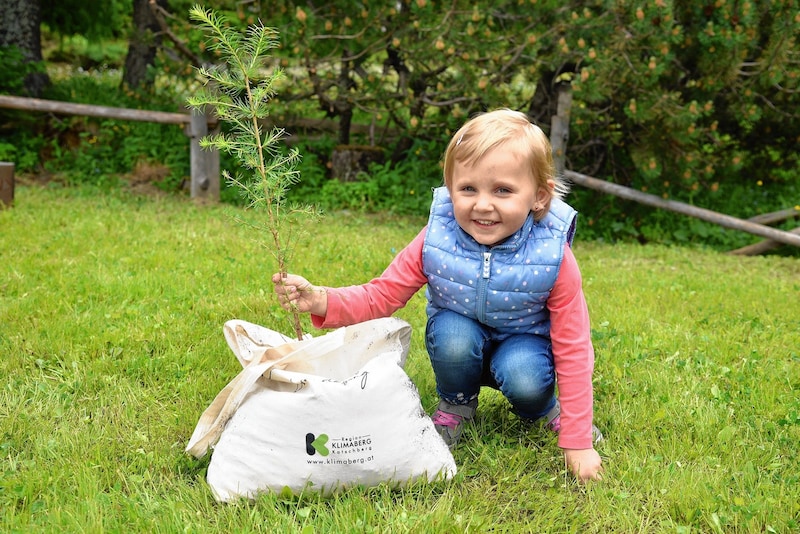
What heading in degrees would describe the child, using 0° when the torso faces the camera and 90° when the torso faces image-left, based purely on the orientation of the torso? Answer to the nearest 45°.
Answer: approximately 0°

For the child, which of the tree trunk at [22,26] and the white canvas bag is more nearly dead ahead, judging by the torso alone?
the white canvas bag

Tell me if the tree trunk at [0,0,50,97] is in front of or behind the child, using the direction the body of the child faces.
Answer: behind

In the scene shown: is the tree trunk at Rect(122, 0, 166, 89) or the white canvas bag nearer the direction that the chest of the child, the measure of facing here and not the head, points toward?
the white canvas bag

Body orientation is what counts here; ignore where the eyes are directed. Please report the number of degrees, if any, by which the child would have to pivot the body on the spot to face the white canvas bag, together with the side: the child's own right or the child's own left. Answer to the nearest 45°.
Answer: approximately 45° to the child's own right

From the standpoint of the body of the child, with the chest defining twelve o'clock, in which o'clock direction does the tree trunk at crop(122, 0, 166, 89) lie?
The tree trunk is roughly at 5 o'clock from the child.
